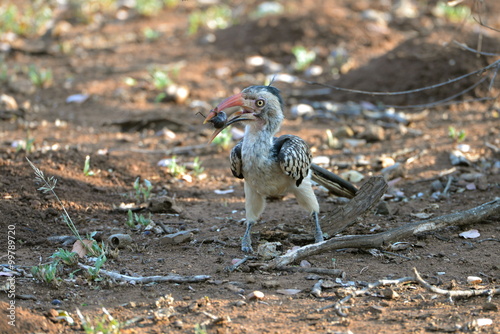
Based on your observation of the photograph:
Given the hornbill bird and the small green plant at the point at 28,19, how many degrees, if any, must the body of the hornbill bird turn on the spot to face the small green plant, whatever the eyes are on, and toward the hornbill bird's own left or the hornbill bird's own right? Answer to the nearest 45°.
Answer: approximately 90° to the hornbill bird's own right

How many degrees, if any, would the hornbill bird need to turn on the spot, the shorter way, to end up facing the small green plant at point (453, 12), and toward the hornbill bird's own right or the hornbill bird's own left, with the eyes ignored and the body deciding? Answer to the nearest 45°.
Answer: approximately 135° to the hornbill bird's own right

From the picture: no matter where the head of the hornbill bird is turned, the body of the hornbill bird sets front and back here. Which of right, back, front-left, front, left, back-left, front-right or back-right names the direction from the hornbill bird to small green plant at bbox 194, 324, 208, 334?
front-left

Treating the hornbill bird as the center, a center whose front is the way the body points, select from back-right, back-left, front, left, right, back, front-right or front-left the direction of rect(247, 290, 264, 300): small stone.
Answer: front-left

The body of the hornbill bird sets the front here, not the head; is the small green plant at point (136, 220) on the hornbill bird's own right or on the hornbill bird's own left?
on the hornbill bird's own right

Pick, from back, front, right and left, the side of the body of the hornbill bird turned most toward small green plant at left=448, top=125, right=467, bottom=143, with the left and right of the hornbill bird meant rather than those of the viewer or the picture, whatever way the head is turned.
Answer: back

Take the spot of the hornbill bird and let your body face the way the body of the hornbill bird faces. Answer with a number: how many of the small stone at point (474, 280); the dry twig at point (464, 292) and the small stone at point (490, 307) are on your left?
3

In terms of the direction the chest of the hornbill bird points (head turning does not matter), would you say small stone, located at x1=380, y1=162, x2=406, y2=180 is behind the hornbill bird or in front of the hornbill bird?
behind

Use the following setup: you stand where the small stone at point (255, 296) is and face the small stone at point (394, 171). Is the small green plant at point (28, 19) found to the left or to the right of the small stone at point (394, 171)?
left

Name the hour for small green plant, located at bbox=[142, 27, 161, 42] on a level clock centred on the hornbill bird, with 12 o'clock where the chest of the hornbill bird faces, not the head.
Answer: The small green plant is roughly at 4 o'clock from the hornbill bird.

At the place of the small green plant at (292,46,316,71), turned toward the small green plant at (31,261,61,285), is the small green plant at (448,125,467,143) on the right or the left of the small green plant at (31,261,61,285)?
left

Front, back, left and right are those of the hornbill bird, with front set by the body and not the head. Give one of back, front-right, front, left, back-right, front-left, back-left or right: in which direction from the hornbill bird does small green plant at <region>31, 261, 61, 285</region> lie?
front

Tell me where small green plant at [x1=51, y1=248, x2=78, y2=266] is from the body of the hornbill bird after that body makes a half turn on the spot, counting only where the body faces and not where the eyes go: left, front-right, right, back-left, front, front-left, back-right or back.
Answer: back

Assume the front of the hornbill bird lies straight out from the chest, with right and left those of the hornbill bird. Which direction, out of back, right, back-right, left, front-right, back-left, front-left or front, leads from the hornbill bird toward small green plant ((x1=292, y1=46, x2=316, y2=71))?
back-right

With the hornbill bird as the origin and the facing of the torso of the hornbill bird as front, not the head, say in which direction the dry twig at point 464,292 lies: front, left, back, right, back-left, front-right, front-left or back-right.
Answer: left

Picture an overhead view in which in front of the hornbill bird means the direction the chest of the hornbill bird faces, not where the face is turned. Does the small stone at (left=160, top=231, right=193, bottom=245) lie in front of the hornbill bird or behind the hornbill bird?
in front

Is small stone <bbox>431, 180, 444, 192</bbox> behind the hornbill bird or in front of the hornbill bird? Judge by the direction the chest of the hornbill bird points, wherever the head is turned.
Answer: behind

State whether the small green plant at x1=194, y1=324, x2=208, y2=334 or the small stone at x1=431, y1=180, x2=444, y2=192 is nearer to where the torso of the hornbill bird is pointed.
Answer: the small green plant
